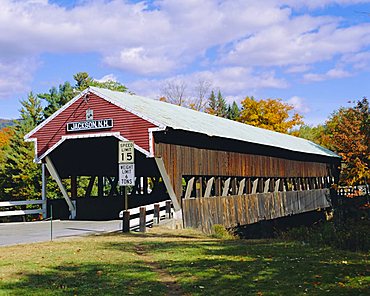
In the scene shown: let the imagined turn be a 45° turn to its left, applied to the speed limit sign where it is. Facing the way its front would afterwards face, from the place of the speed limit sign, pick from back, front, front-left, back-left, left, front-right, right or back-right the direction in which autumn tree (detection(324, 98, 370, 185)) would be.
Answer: left

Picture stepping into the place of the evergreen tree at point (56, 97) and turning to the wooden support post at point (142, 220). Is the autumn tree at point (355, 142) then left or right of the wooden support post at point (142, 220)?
left

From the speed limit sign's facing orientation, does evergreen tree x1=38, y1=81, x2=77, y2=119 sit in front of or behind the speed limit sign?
behind

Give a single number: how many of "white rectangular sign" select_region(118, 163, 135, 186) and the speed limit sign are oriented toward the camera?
2

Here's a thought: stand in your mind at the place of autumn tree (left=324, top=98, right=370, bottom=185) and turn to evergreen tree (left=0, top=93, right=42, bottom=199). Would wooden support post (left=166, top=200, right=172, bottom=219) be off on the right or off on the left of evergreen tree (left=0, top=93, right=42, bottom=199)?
left

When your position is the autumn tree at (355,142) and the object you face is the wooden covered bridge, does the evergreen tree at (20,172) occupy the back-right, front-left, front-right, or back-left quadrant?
front-right

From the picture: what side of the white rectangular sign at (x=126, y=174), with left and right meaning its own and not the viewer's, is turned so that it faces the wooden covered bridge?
back

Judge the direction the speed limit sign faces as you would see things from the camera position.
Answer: facing the viewer

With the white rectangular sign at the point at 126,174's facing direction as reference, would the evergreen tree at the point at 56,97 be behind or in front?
behind

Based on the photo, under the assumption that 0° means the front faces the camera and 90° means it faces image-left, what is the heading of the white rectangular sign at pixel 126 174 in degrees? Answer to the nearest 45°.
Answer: approximately 0°
